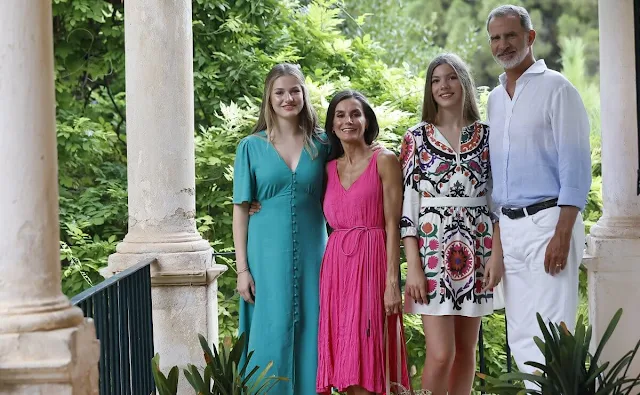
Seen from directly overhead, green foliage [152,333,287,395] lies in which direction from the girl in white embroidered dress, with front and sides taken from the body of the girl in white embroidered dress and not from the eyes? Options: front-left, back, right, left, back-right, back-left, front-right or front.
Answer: right

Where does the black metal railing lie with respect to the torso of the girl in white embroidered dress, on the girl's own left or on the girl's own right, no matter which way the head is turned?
on the girl's own right

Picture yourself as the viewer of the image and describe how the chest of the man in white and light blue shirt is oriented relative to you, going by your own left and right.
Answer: facing the viewer and to the left of the viewer

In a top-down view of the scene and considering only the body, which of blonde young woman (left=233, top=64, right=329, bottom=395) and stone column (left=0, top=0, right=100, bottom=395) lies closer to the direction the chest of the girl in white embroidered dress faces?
the stone column

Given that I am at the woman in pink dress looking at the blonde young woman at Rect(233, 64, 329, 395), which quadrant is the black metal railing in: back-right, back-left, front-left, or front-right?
front-left

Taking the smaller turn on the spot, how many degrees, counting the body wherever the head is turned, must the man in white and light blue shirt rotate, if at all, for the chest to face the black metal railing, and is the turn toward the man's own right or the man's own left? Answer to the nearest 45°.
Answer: approximately 45° to the man's own right

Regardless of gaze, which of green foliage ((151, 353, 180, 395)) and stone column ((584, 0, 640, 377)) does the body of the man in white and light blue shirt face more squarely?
the green foliage

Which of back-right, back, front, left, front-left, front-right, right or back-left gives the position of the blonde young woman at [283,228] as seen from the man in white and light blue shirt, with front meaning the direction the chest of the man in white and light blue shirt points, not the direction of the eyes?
front-right

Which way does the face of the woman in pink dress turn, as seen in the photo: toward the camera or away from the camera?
toward the camera

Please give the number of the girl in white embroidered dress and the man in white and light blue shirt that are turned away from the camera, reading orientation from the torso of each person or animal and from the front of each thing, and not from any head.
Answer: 0

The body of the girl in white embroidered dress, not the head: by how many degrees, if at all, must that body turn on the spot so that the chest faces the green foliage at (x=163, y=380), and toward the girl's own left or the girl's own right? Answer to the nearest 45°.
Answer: approximately 90° to the girl's own right

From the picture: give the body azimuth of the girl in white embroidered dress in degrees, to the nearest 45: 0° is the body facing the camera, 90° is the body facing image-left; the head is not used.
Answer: approximately 0°
